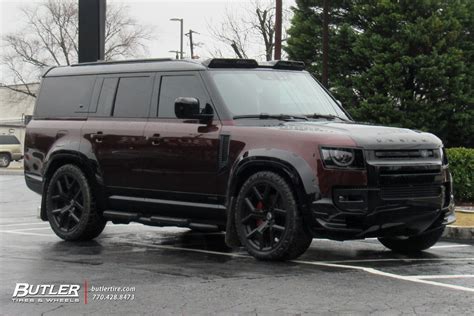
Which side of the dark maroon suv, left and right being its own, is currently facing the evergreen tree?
left

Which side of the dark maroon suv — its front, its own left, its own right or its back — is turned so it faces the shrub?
left

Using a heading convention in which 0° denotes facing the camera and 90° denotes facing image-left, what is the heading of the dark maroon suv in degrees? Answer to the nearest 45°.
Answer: approximately 315°
